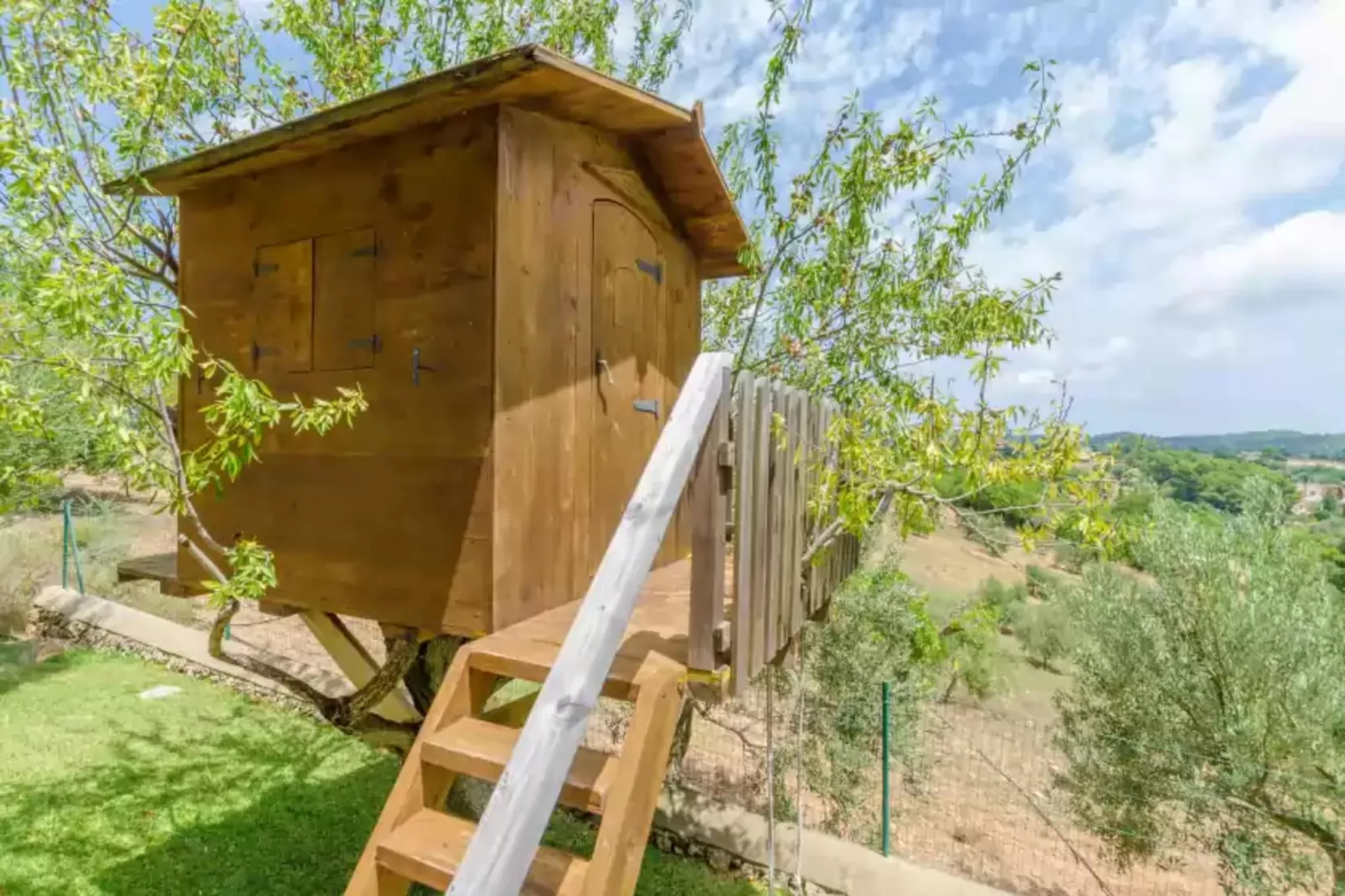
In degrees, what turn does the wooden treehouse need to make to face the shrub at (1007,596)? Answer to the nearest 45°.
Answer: approximately 90° to its left

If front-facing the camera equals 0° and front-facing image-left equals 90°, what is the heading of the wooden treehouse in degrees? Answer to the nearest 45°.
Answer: approximately 315°

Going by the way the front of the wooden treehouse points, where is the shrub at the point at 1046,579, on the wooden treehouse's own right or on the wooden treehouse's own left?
on the wooden treehouse's own left

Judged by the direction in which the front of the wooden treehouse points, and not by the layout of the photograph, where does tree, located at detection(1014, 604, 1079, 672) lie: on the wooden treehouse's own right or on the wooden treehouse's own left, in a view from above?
on the wooden treehouse's own left
